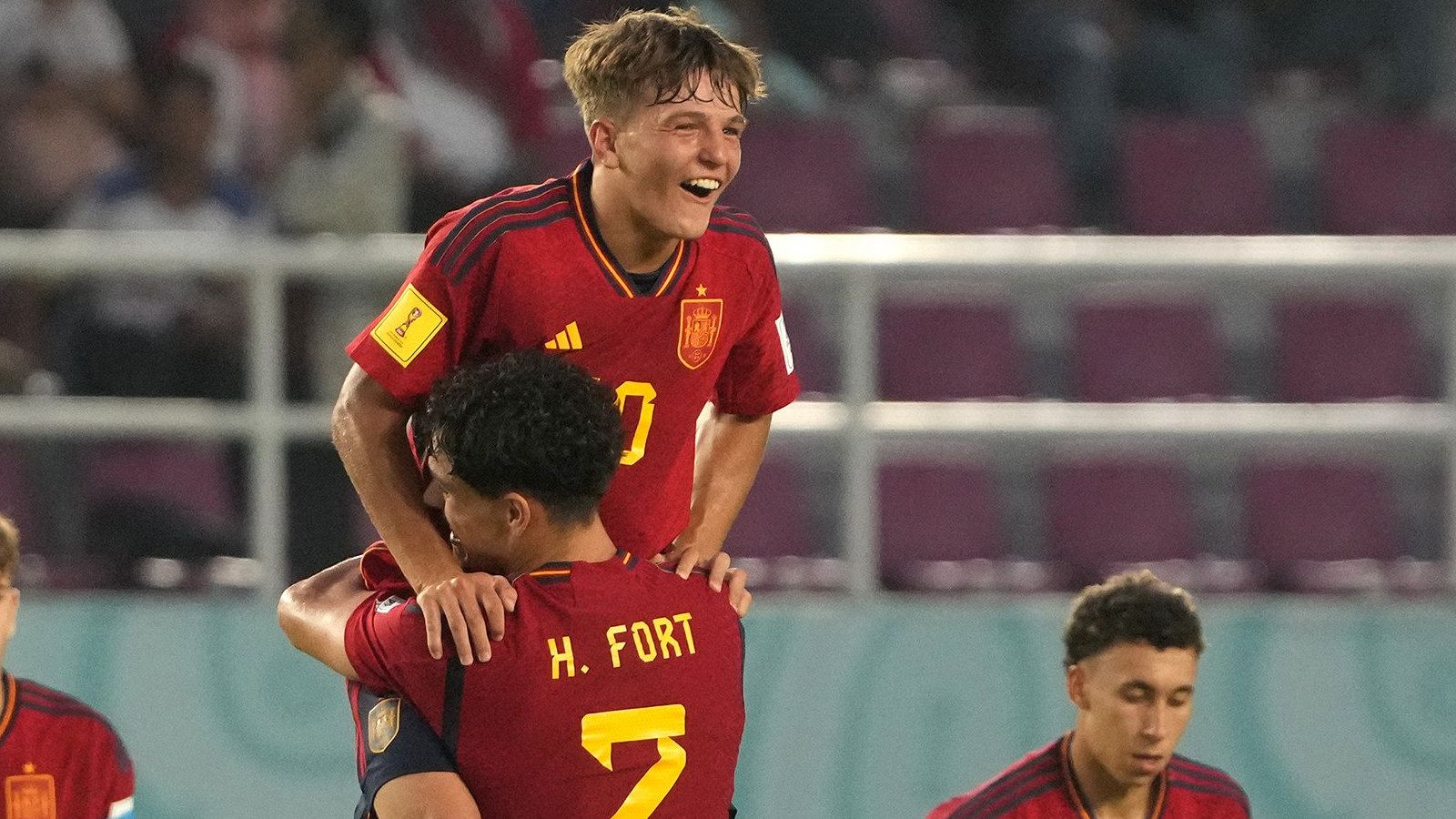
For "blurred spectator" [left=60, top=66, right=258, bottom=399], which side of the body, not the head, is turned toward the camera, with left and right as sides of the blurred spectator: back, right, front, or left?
front

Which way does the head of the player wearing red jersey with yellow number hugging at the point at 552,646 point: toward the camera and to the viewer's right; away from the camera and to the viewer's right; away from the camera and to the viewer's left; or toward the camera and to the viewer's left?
away from the camera and to the viewer's left

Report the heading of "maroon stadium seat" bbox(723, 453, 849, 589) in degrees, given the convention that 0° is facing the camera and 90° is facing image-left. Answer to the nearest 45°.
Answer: approximately 315°

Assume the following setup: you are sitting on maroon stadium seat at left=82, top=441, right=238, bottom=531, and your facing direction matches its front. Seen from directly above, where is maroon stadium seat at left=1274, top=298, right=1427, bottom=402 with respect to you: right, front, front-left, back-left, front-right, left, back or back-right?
left

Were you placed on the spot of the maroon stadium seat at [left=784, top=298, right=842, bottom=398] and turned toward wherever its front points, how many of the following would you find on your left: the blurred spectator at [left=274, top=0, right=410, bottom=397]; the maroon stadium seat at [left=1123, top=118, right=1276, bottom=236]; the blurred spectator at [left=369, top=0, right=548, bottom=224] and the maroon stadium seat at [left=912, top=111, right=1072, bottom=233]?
2

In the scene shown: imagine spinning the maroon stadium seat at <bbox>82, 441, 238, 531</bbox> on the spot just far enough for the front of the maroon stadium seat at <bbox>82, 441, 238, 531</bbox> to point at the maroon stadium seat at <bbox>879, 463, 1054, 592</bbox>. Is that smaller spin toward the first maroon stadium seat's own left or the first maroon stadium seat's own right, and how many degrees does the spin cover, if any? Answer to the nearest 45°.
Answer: approximately 90° to the first maroon stadium seat's own left

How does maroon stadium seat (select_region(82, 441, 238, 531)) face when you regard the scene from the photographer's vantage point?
facing the viewer

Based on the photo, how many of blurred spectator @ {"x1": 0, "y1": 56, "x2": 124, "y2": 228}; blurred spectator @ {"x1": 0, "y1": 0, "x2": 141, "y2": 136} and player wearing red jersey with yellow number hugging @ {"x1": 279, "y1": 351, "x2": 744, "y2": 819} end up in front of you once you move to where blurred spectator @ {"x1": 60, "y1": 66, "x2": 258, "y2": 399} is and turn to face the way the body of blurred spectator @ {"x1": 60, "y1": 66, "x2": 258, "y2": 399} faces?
1

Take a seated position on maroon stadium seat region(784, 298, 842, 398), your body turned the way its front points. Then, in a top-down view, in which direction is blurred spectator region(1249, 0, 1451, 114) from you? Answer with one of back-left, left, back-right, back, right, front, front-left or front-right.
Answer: left

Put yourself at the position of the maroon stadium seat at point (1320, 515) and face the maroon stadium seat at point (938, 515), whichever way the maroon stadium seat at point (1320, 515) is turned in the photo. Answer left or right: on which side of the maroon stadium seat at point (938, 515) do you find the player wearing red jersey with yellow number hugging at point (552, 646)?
left

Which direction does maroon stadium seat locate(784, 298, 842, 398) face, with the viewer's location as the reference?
facing the viewer and to the right of the viewer
